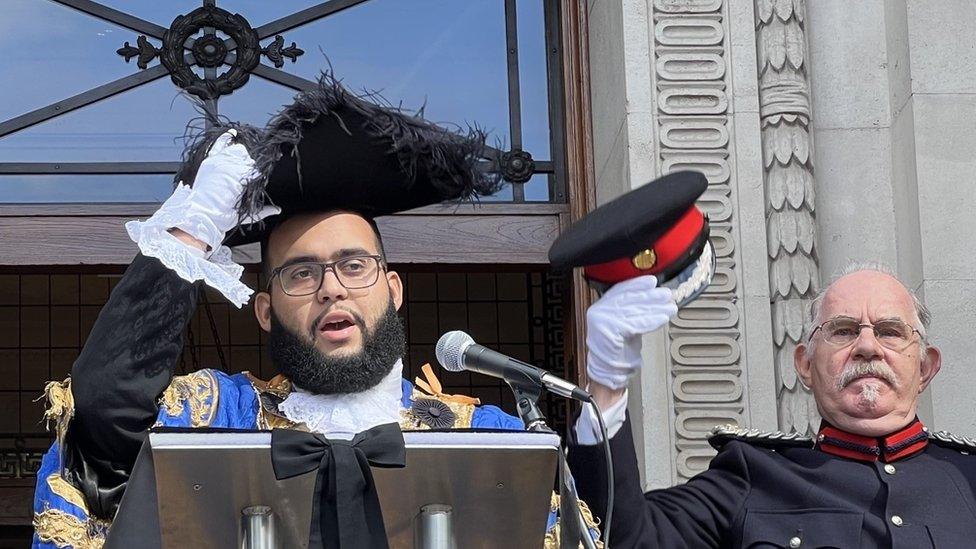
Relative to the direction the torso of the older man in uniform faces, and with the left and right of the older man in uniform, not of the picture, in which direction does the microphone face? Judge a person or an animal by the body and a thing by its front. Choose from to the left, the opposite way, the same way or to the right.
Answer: to the right

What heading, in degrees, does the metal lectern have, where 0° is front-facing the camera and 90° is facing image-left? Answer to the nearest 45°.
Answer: approximately 0°

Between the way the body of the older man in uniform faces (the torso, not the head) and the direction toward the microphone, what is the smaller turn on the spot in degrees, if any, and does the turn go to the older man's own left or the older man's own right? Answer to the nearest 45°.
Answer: approximately 45° to the older man's own right

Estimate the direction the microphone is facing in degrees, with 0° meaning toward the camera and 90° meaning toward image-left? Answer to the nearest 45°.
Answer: approximately 90°

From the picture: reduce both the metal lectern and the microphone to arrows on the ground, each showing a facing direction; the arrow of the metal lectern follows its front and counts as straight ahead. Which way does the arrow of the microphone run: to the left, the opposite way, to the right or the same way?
to the right

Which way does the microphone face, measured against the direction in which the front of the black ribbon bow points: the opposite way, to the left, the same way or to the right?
to the right

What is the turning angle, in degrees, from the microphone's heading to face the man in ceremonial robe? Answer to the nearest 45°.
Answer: approximately 45° to its right

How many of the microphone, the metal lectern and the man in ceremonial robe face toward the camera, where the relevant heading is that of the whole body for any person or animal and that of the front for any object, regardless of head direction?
2
